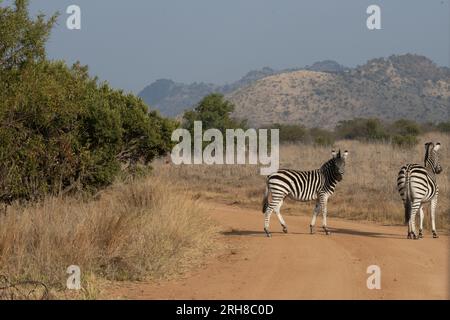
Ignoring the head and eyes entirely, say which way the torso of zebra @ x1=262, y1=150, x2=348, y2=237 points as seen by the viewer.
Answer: to the viewer's right

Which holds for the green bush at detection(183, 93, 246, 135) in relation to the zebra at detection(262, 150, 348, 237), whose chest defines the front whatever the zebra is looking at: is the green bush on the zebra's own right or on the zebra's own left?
on the zebra's own left

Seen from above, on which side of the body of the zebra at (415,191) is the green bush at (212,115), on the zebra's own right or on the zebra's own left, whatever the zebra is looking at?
on the zebra's own left

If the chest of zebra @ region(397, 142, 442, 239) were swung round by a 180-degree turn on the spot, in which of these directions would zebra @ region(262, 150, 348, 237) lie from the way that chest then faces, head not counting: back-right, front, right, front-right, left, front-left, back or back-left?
front-right

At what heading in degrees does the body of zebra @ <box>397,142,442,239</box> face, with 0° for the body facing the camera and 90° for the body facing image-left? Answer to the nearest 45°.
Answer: approximately 225°
